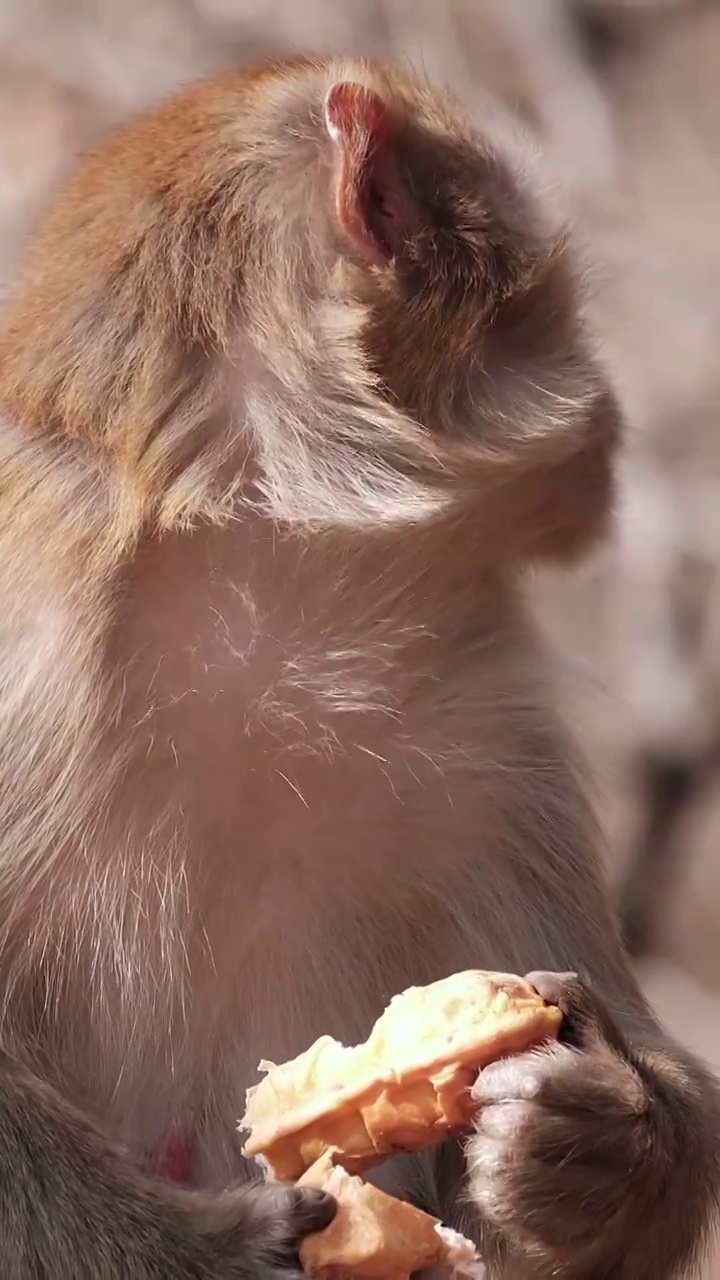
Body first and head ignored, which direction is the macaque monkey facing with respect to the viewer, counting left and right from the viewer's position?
facing the viewer and to the right of the viewer
